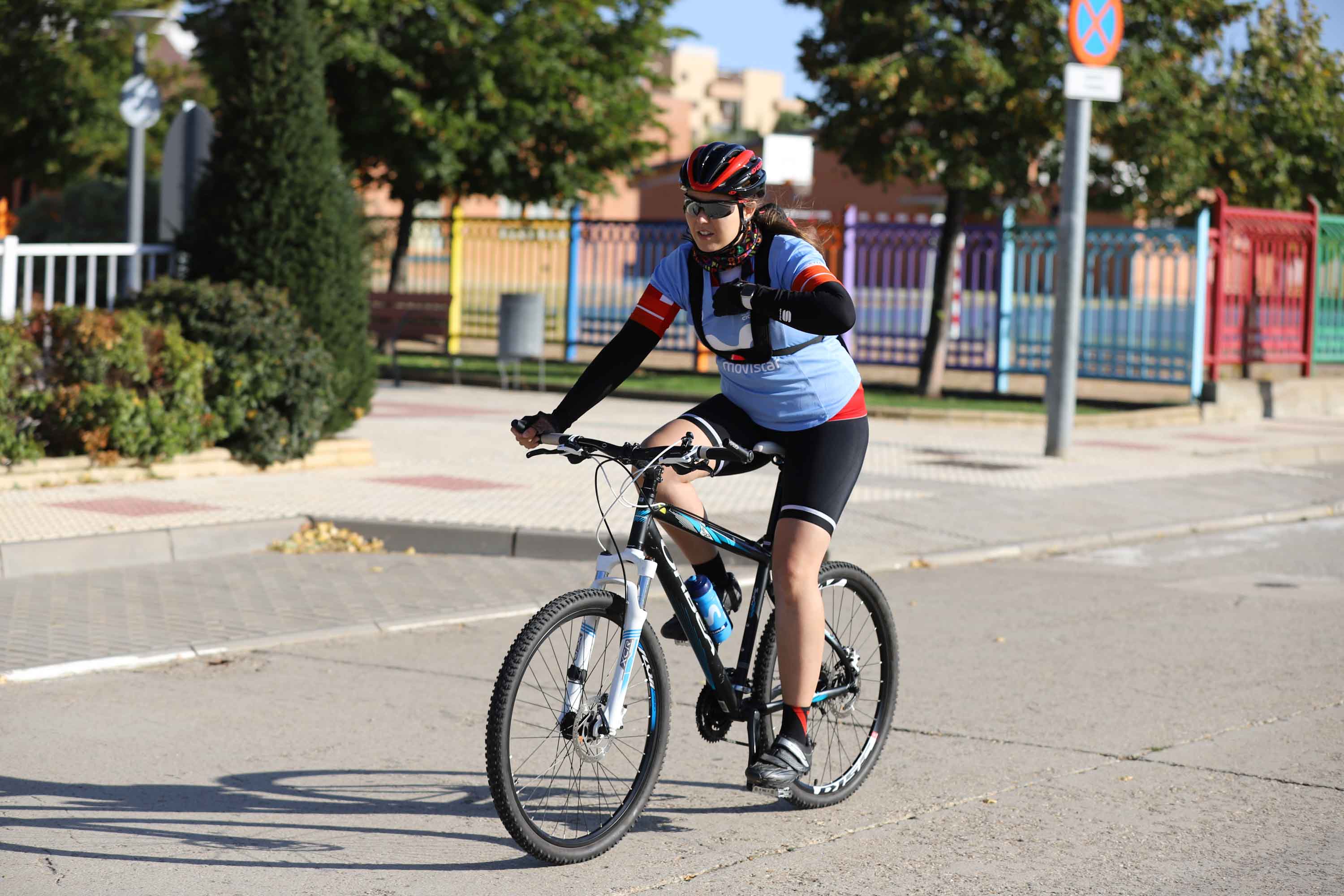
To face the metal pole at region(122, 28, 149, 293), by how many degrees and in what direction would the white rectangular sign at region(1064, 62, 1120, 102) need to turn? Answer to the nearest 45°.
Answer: approximately 90° to its right

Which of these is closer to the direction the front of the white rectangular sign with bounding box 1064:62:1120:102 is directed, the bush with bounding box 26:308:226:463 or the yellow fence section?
the bush
